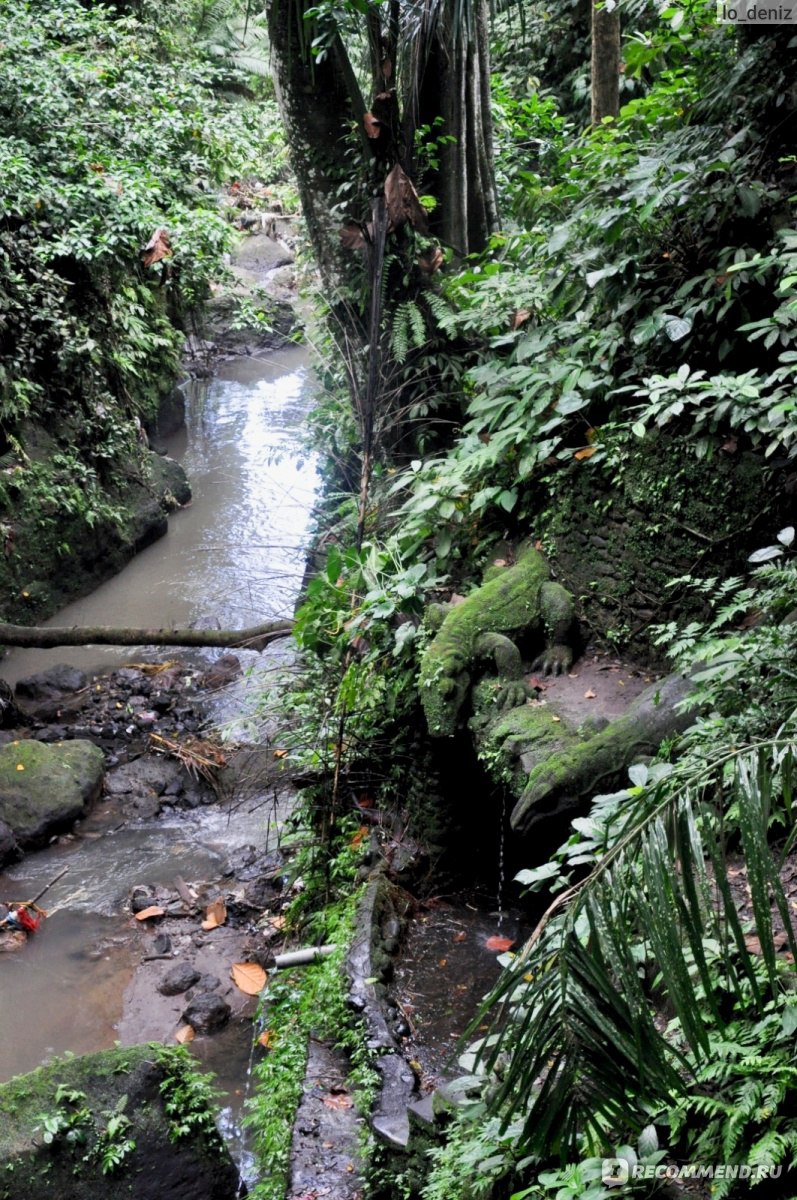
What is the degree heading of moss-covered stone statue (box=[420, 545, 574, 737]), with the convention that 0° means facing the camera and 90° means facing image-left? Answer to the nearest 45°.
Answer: approximately 45°

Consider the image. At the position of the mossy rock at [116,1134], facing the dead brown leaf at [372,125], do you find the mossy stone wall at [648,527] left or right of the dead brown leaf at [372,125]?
right

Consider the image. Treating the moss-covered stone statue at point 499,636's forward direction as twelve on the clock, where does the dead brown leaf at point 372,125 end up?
The dead brown leaf is roughly at 4 o'clock from the moss-covered stone statue.

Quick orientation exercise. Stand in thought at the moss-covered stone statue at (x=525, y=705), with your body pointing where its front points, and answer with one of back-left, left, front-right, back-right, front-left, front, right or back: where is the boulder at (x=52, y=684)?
right

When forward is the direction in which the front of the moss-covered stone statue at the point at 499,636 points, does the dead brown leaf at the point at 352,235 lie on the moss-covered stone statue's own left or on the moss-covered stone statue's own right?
on the moss-covered stone statue's own right

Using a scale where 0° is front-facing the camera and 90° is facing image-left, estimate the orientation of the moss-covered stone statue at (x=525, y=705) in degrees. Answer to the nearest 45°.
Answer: approximately 45°

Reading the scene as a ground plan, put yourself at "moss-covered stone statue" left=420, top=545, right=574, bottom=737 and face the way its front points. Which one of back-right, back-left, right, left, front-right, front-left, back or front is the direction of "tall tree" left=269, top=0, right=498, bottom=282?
back-right
